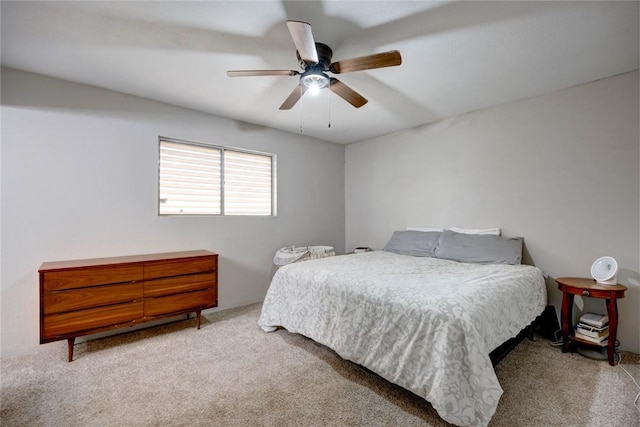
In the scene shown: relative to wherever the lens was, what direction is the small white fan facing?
facing the viewer and to the left of the viewer

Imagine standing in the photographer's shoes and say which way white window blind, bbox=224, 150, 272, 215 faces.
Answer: facing the viewer and to the right of the viewer

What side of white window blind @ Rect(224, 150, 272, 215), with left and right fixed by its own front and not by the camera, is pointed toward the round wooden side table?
front

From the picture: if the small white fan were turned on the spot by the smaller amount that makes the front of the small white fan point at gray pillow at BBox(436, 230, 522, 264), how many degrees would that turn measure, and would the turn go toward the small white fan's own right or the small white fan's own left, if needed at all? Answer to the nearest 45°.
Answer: approximately 45° to the small white fan's own right

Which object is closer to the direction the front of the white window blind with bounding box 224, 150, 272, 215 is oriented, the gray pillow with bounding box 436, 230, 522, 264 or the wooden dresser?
the gray pillow

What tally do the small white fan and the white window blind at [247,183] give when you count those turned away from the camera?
0

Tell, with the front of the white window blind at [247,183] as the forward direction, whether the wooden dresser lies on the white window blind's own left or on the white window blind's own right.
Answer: on the white window blind's own right

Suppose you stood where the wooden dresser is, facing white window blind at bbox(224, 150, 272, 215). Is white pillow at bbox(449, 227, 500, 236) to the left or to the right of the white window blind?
right

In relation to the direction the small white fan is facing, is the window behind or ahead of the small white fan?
ahead

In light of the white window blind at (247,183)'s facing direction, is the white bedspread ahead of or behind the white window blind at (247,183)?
ahead

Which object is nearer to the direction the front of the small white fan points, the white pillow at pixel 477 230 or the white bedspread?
the white bedspread

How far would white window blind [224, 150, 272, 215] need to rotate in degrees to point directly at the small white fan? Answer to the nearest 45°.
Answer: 0° — it already faces it

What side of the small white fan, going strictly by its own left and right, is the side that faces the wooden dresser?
front
